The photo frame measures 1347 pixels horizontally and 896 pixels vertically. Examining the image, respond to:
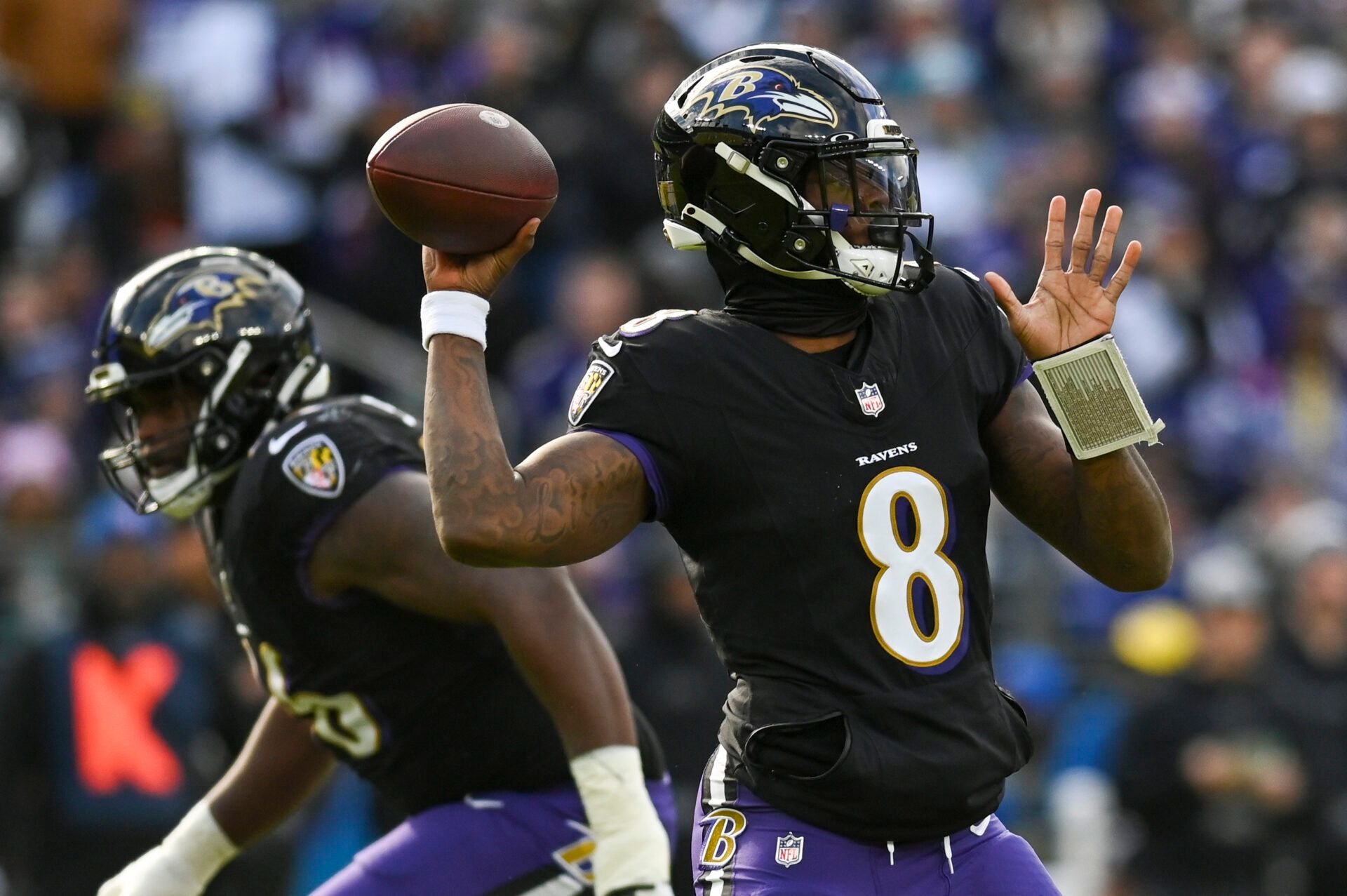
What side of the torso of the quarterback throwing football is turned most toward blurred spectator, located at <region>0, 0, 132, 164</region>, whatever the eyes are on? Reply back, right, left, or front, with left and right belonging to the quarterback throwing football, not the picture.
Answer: back

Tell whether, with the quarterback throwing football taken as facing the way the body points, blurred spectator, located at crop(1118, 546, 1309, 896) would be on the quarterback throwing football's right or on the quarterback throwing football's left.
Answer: on the quarterback throwing football's left

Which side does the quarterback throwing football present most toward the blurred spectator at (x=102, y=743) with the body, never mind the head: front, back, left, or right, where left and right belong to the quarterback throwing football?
back

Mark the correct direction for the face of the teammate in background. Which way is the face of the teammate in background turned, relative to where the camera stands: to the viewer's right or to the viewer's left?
to the viewer's left

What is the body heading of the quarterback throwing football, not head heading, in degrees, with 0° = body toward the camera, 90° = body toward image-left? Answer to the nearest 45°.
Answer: approximately 315°

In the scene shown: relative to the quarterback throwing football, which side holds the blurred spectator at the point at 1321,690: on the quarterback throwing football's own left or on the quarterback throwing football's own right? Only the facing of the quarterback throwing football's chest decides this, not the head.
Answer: on the quarterback throwing football's own left
